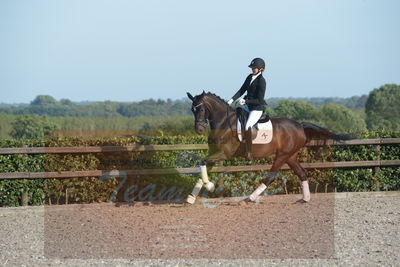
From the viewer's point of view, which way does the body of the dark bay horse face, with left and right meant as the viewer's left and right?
facing to the left of the viewer

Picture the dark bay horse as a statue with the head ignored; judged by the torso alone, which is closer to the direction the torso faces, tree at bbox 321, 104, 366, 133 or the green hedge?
the green hedge

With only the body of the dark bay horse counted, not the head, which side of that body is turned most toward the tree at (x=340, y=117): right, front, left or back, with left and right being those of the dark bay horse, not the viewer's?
right

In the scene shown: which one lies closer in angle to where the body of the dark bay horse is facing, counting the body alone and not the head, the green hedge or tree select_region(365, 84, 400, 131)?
the green hedge

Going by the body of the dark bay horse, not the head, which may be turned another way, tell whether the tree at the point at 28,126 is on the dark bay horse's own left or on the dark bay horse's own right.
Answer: on the dark bay horse's own right

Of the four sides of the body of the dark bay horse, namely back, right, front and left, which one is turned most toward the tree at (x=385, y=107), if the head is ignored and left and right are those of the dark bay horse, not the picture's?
right
